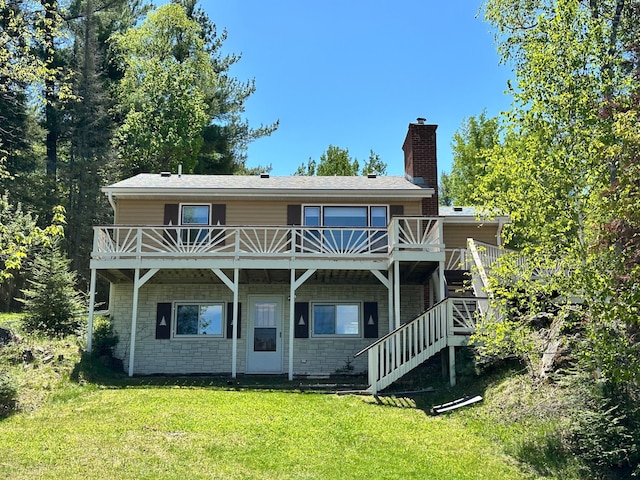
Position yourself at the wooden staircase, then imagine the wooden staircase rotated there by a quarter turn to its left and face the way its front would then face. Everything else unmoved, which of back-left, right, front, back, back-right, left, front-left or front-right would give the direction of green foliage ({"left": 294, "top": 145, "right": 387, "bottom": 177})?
back

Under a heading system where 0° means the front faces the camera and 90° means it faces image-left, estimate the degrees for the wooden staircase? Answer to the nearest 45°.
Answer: approximately 90°

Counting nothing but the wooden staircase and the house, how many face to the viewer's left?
1

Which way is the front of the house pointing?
toward the camera

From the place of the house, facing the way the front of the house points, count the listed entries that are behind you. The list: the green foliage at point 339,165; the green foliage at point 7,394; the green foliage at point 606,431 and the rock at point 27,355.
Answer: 1

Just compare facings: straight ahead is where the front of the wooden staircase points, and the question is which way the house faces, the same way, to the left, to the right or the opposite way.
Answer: to the left

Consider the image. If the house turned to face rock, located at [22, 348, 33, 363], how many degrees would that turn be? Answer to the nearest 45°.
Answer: approximately 45° to its right

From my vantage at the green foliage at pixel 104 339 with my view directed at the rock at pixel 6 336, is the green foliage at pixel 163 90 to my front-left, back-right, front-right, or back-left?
back-right

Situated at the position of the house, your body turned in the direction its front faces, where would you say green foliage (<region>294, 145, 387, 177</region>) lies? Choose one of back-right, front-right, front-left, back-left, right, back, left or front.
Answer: back

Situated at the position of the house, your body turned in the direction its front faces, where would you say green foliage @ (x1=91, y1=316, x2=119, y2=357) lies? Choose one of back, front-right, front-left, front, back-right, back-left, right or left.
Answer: right

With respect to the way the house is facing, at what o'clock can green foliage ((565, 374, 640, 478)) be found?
The green foliage is roughly at 11 o'clock from the house.

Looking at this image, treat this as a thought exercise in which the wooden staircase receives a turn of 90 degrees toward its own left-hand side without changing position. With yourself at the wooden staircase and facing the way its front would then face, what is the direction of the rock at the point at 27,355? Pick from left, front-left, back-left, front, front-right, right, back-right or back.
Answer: right

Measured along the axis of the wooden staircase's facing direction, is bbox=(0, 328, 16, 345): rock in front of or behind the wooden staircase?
in front

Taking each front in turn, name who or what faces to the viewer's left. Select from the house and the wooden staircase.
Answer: the wooden staircase

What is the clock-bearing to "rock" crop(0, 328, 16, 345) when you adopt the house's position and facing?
The rock is roughly at 2 o'clock from the house.

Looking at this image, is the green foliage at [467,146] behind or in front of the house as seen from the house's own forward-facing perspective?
behind

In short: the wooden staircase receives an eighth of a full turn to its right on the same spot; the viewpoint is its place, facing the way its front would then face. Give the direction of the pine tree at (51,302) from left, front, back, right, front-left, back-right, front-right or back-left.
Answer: front-left

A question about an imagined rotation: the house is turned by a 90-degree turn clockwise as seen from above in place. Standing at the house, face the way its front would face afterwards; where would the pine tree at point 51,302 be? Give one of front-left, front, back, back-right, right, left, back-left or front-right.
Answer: front
